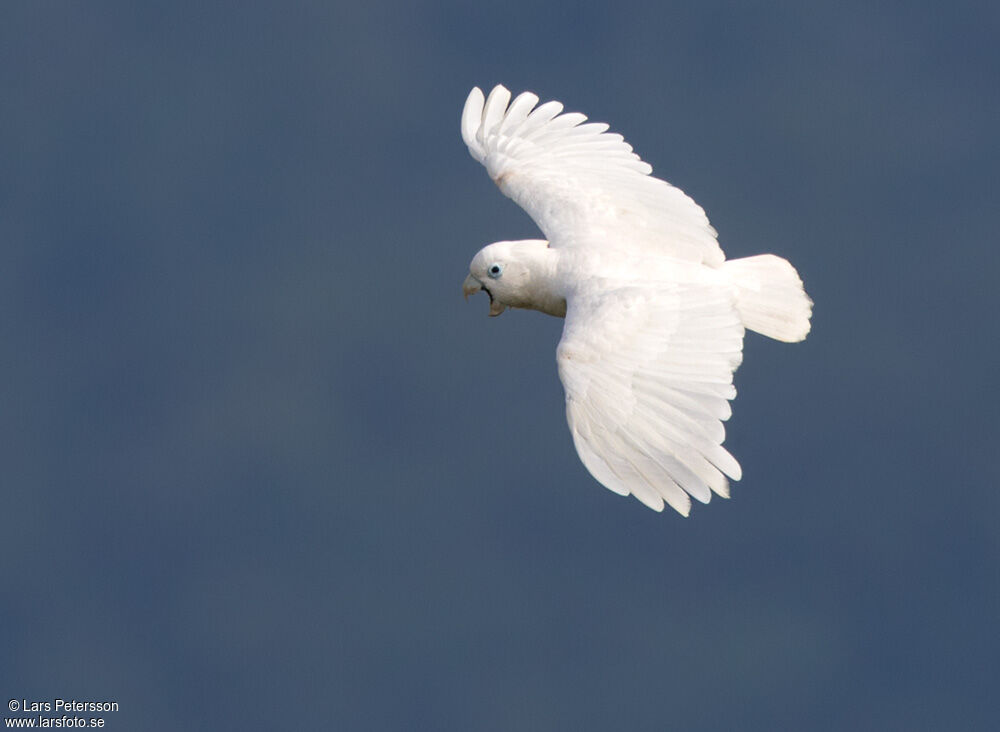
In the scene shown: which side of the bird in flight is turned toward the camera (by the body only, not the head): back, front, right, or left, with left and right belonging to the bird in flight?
left
